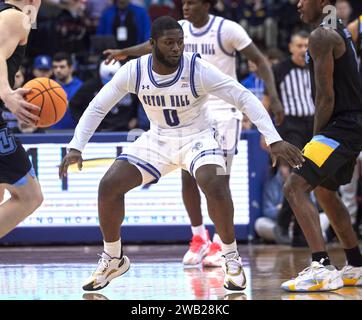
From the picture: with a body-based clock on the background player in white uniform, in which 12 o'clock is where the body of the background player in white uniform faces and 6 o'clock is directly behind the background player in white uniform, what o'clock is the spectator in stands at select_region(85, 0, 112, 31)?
The spectator in stands is roughly at 4 o'clock from the background player in white uniform.

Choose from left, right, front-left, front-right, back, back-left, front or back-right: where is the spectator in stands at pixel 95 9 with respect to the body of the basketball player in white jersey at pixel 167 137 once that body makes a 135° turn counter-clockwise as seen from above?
front-left

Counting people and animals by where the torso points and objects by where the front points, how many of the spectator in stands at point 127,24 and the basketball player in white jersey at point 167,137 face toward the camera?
2

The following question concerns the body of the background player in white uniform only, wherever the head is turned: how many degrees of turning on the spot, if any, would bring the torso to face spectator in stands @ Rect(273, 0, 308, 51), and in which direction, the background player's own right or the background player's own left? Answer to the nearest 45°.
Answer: approximately 135° to the background player's own right

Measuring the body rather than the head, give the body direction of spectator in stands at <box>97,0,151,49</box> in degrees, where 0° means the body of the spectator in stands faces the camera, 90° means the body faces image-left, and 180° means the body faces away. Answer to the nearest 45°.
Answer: approximately 0°

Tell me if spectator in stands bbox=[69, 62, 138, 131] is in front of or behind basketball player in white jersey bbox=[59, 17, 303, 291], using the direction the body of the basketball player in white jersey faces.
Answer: behind

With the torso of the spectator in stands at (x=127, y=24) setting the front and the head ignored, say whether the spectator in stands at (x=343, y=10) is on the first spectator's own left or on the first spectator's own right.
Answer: on the first spectator's own left

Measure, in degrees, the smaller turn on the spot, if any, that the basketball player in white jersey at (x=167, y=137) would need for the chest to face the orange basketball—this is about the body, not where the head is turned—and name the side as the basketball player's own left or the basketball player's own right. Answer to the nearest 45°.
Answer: approximately 90° to the basketball player's own right

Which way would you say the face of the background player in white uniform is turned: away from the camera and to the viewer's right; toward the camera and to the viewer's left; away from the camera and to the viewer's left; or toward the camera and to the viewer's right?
toward the camera and to the viewer's left
